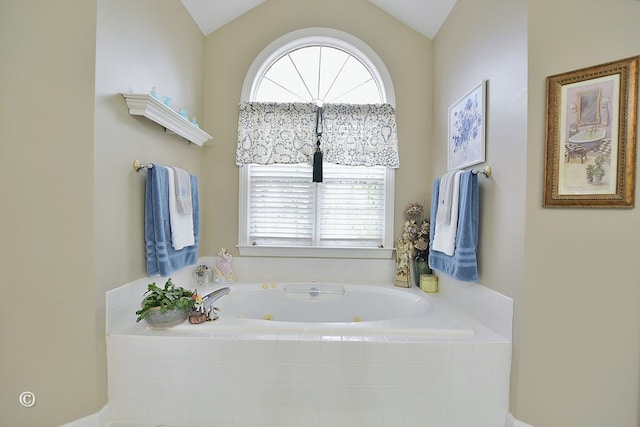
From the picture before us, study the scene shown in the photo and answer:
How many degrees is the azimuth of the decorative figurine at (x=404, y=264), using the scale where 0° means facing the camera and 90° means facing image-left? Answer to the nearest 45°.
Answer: approximately 0°

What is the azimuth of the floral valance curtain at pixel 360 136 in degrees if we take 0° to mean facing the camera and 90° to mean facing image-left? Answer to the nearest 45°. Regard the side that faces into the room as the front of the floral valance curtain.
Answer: approximately 0°

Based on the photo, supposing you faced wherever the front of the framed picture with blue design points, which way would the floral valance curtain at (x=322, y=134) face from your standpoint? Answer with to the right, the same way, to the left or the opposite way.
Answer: to the left

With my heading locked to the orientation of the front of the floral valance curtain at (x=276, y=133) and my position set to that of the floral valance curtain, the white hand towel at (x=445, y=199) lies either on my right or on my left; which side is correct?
on my left

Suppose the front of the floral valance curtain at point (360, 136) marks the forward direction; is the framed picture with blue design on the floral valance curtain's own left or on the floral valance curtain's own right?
on the floral valance curtain's own left
